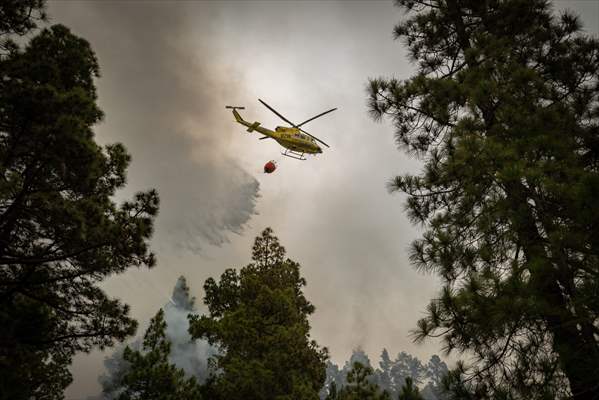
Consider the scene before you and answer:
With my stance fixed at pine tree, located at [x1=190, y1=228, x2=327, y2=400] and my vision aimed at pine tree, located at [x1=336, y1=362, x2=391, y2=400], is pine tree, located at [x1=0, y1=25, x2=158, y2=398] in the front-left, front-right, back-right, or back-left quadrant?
back-right

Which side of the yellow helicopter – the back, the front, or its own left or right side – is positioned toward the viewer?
right

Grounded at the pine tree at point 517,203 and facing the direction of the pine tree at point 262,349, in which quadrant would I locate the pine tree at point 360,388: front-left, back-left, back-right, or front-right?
front-right

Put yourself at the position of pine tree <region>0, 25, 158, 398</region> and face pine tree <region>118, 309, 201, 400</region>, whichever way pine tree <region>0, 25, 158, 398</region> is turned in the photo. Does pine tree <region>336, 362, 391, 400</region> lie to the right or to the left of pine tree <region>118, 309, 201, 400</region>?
right
